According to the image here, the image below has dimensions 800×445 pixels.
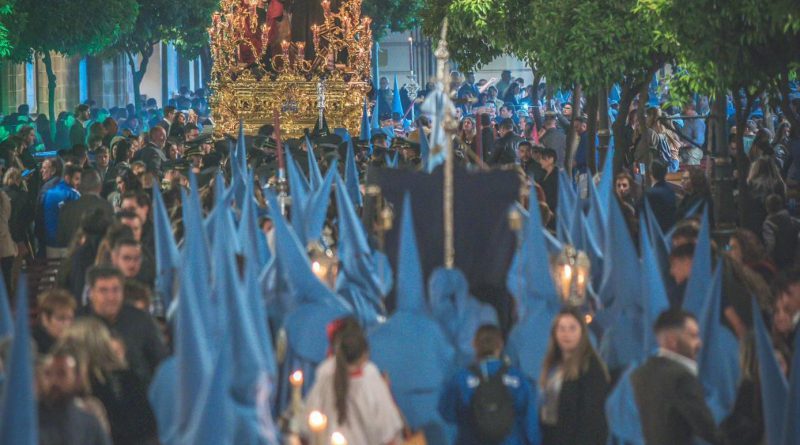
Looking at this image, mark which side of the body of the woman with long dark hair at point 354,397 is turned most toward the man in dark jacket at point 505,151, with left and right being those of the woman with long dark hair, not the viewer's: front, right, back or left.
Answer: front

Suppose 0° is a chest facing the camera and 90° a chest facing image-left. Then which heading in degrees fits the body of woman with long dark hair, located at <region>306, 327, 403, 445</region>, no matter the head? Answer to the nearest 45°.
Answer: approximately 180°

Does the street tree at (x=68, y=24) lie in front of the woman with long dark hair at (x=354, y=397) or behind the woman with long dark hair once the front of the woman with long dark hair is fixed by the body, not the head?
in front

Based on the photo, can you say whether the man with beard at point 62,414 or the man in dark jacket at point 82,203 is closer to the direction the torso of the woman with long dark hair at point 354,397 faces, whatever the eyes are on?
the man in dark jacket

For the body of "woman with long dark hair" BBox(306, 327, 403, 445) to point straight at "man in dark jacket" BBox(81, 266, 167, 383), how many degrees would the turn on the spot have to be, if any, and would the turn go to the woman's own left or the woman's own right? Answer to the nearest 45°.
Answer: approximately 45° to the woman's own left

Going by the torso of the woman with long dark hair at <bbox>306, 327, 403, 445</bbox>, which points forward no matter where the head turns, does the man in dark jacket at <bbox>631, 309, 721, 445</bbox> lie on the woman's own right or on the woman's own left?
on the woman's own right
